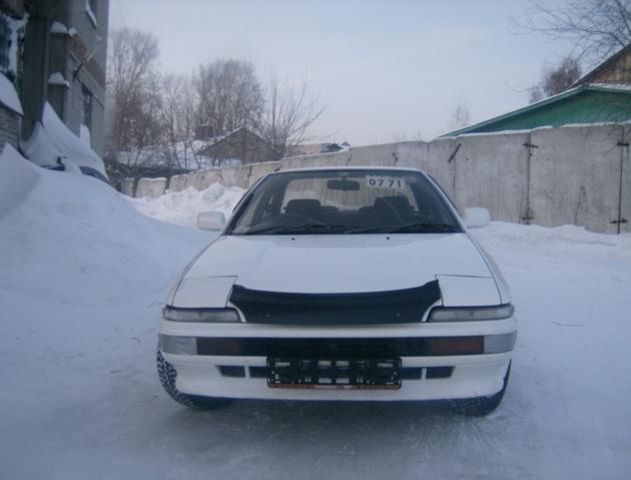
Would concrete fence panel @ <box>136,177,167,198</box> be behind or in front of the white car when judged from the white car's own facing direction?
behind

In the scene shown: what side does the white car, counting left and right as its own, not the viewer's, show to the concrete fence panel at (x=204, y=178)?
back

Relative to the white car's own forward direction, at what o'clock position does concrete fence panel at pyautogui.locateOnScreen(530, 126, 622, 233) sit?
The concrete fence panel is roughly at 7 o'clock from the white car.

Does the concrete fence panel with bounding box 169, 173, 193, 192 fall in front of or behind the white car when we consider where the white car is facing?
behind

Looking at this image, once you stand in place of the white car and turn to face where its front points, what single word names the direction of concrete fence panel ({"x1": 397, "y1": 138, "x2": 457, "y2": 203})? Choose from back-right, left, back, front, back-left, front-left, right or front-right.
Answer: back

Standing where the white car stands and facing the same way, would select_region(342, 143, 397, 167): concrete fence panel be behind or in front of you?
behind

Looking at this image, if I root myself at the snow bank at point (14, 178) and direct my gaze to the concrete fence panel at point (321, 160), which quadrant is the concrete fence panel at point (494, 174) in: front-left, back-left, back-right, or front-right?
front-right

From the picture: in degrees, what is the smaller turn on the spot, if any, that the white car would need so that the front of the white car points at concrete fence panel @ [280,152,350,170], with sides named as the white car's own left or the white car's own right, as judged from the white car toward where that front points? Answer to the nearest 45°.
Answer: approximately 180°

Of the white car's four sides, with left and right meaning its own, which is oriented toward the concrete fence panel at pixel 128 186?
back

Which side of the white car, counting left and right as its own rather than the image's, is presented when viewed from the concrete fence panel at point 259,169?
back

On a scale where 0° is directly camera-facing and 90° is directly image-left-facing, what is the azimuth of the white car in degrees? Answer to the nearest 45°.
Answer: approximately 0°

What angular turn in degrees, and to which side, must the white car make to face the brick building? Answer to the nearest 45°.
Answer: approximately 135° to its right

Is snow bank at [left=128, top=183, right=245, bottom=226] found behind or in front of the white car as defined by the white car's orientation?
behind
